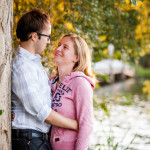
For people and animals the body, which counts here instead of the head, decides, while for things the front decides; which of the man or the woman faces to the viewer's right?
the man

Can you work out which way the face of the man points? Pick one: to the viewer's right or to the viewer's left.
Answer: to the viewer's right

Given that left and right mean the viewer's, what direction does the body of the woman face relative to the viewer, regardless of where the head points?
facing the viewer and to the left of the viewer

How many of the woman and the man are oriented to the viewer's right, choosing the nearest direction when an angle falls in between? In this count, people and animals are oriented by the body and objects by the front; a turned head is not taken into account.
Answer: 1

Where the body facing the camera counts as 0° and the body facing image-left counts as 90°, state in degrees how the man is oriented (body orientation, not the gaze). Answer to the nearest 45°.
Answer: approximately 270°
